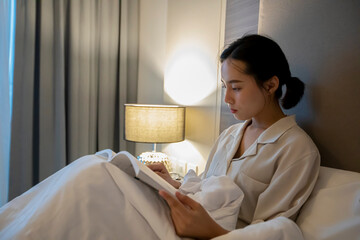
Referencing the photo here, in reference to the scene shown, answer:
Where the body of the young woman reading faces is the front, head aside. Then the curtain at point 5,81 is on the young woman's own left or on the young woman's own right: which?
on the young woman's own right

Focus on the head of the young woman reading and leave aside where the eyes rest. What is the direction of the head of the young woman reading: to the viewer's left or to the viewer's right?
to the viewer's left

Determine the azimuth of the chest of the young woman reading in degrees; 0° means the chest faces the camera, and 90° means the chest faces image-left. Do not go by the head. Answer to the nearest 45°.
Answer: approximately 45°

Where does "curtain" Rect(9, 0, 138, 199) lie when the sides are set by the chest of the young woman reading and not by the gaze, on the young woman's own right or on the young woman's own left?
on the young woman's own right
